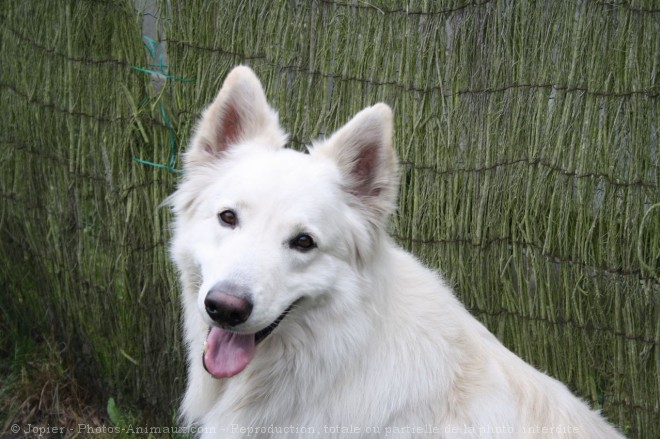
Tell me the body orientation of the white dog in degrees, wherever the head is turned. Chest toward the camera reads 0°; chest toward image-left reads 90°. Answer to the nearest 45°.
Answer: approximately 45°
